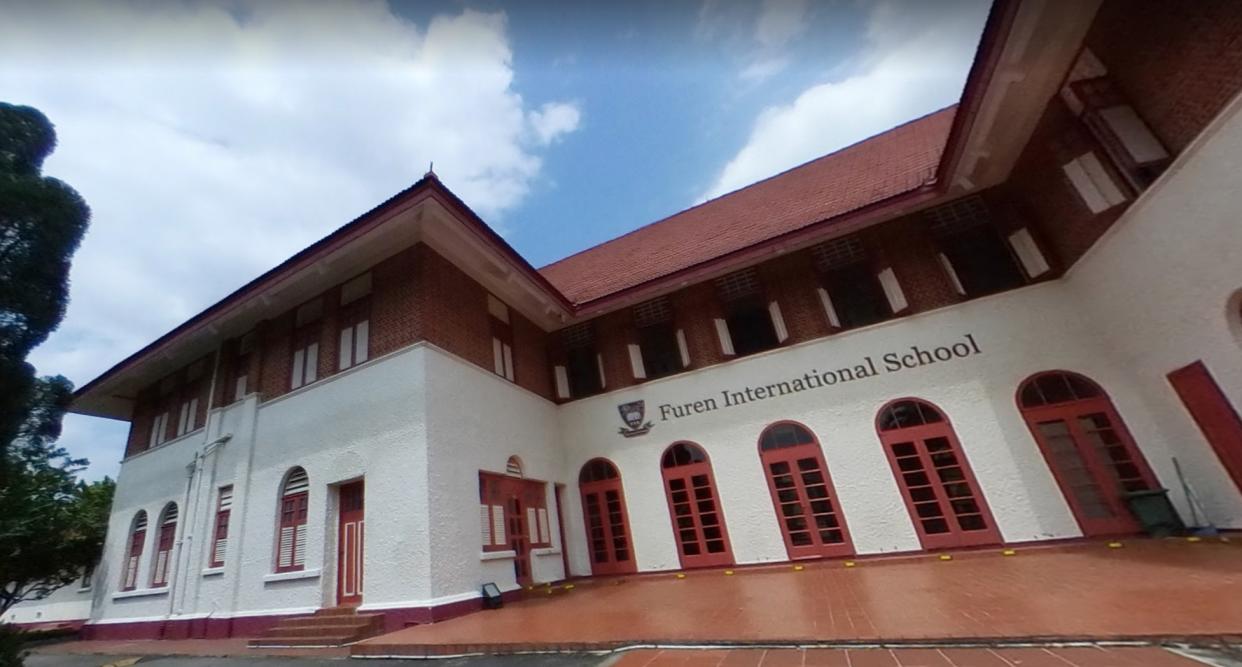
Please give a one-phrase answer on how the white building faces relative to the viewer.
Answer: facing the viewer and to the left of the viewer
